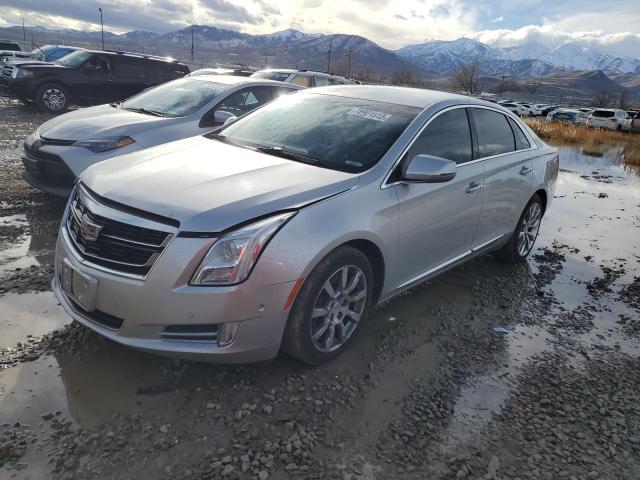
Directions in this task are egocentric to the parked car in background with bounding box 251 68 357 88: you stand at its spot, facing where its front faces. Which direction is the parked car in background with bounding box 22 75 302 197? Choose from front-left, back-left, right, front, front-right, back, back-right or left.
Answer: front-left

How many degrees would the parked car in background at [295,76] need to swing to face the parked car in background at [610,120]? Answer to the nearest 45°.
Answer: approximately 180°

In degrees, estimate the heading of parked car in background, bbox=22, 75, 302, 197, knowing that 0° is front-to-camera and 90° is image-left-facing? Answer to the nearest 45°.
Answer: approximately 45°

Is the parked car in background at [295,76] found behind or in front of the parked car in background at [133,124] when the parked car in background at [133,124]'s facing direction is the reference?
behind

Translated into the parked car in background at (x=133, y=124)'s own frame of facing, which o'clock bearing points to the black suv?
The black suv is roughly at 4 o'clock from the parked car in background.

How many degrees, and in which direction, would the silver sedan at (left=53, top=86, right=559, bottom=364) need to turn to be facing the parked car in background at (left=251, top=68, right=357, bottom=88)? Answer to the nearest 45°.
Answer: approximately 135° to its right

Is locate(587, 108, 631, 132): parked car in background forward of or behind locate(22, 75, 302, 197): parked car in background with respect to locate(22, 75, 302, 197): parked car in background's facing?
behind

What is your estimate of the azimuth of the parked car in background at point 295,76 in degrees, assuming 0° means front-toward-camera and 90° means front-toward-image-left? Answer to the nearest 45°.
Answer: approximately 45°

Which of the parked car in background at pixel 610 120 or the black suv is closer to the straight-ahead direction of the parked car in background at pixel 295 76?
the black suv

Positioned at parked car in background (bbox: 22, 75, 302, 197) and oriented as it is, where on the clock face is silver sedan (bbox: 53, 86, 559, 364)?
The silver sedan is roughly at 10 o'clock from the parked car in background.

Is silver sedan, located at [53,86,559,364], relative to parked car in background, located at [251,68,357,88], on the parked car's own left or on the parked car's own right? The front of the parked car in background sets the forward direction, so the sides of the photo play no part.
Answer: on the parked car's own left

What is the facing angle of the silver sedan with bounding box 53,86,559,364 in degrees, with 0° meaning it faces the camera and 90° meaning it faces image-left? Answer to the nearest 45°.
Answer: approximately 45°
